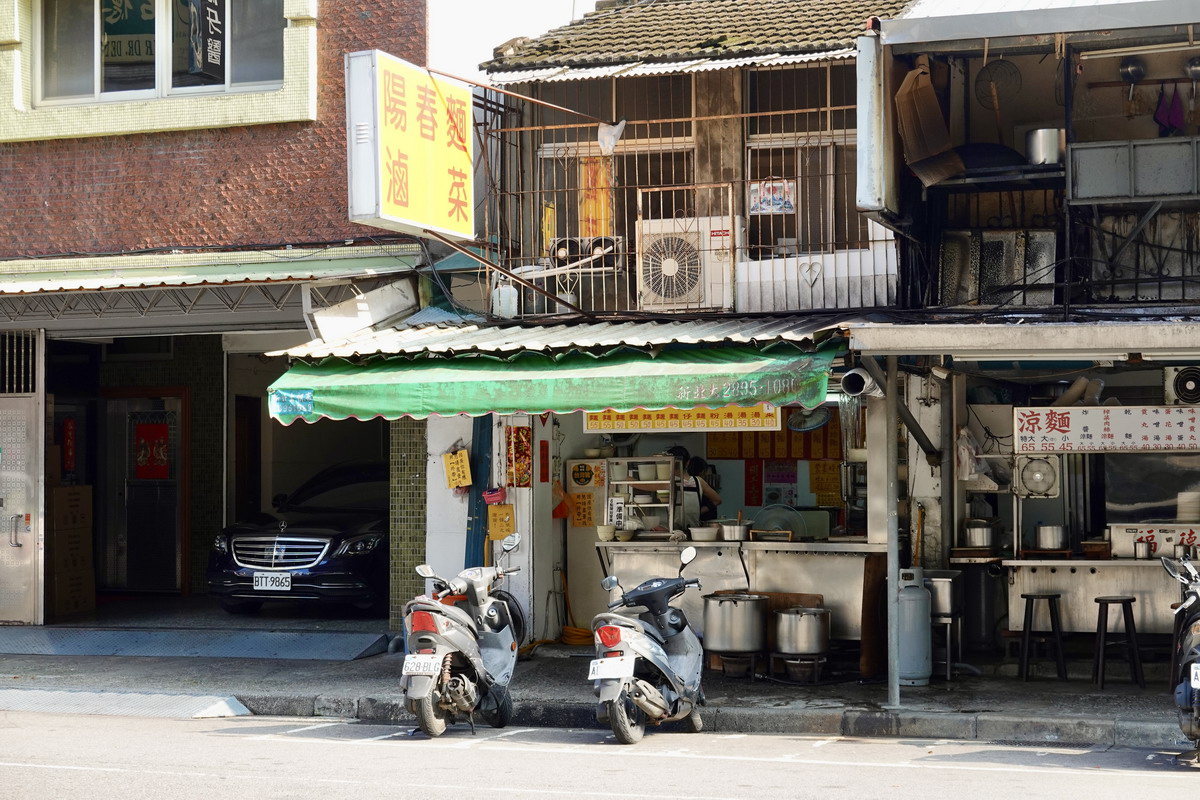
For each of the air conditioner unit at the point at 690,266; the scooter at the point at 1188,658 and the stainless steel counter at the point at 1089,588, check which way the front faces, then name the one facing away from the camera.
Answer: the scooter

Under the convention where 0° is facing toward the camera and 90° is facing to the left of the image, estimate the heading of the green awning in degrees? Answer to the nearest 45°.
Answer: approximately 0°

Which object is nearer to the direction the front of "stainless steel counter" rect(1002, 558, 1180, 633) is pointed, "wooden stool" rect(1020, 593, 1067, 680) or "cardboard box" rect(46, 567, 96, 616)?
the wooden stool

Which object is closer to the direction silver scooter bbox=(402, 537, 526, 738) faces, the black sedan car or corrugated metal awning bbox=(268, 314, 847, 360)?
the corrugated metal awning

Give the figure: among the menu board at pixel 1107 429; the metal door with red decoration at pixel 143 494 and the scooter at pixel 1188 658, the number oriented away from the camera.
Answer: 1

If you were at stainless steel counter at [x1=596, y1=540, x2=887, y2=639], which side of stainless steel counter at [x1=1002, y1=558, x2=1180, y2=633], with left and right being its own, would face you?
right

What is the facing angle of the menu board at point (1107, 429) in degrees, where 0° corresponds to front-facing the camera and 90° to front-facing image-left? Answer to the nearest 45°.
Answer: approximately 0°

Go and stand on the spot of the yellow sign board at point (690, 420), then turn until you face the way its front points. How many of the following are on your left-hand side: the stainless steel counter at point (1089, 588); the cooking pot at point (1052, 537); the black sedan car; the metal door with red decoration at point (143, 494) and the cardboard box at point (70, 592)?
2

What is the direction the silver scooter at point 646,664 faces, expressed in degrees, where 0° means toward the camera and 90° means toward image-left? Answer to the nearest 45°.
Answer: approximately 225°

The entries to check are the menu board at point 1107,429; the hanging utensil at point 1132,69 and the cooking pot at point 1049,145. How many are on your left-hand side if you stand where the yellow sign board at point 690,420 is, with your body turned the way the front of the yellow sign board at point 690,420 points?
3

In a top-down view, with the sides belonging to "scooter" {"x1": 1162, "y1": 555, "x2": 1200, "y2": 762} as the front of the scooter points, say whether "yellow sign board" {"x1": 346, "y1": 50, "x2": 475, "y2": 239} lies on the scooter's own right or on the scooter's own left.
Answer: on the scooter's own left

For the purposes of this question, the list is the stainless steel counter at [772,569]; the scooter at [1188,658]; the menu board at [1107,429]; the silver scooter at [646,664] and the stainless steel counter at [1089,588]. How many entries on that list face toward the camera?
3

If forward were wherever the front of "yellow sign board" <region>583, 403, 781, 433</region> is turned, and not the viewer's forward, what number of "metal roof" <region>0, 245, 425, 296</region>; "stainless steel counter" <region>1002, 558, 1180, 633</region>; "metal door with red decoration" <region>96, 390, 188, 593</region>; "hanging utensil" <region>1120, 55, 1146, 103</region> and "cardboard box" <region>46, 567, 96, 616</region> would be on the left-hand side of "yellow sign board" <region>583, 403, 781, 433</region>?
2

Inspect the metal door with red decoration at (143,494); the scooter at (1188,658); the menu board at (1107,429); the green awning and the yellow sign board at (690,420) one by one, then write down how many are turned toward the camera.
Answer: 4

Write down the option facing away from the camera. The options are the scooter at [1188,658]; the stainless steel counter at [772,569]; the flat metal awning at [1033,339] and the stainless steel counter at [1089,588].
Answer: the scooter
